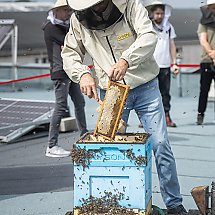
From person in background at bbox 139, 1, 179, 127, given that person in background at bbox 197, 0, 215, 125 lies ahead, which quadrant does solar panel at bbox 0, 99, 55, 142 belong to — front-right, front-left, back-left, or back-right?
back-right

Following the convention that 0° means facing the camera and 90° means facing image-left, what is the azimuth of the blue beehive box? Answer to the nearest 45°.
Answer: approximately 0°

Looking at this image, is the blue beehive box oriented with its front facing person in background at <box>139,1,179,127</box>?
no

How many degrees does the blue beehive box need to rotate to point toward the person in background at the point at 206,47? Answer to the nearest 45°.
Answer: approximately 180°

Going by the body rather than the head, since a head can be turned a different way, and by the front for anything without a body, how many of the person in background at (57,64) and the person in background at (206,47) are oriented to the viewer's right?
1

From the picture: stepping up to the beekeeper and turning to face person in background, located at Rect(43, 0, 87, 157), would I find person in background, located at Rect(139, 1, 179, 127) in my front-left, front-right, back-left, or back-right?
front-right

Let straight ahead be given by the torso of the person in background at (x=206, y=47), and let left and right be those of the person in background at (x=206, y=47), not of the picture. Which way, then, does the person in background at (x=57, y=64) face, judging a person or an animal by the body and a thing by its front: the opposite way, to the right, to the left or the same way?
to the left

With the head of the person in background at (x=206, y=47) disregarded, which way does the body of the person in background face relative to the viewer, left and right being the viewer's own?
facing the viewer

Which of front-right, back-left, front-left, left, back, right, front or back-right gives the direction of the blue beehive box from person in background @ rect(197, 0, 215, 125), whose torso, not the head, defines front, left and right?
front

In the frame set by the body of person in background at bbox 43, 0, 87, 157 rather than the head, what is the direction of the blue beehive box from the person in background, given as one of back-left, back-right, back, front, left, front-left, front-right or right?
right

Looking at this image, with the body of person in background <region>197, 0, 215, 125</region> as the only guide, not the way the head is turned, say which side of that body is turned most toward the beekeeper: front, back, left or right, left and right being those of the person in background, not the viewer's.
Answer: front

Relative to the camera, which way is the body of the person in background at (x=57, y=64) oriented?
to the viewer's right

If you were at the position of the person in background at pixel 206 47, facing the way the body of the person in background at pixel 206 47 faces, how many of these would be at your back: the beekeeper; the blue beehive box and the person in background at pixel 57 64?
0

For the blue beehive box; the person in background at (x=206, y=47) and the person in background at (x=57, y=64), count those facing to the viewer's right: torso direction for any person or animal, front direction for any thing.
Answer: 1

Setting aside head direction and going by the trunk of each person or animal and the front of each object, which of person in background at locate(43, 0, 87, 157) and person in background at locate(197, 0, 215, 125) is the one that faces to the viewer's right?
person in background at locate(43, 0, 87, 157)

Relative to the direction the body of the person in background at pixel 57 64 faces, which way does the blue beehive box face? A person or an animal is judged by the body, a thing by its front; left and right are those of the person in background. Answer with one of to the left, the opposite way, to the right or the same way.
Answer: to the right
